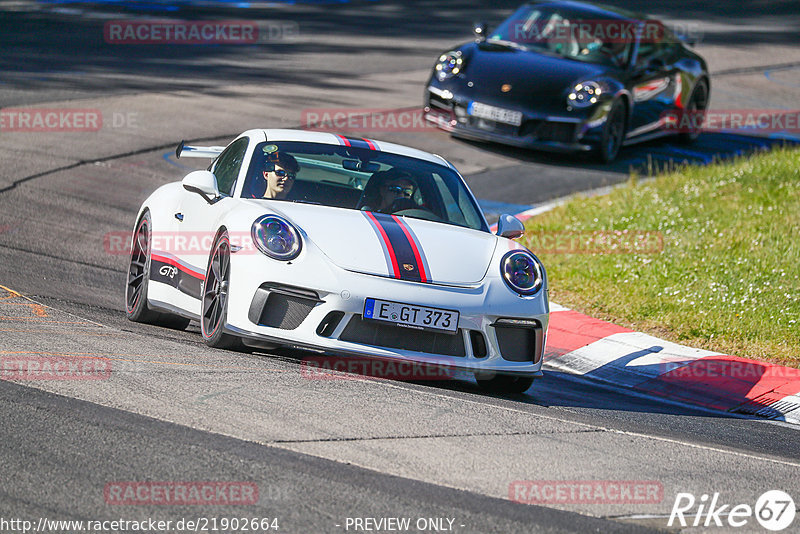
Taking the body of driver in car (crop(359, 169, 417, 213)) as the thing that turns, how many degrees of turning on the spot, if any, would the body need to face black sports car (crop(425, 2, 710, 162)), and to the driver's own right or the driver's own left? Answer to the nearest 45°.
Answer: approximately 135° to the driver's own left

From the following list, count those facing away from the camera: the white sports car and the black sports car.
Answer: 0

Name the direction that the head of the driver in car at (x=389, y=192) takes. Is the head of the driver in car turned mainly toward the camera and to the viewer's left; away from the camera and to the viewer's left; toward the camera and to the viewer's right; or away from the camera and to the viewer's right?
toward the camera and to the viewer's right

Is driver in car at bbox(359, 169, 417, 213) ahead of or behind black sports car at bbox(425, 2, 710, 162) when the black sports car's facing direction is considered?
ahead

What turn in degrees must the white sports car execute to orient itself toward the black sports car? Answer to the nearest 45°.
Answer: approximately 135° to its left

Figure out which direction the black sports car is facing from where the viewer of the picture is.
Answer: facing the viewer and to the left of the viewer

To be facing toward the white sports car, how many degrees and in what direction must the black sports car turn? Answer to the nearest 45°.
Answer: approximately 45° to its left

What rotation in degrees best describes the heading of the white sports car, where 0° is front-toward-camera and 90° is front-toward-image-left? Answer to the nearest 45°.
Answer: approximately 315°

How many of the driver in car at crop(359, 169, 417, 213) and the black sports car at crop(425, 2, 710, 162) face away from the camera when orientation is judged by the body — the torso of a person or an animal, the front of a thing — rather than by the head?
0
